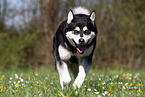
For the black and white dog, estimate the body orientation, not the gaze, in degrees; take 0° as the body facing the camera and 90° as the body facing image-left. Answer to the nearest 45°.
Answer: approximately 0°
